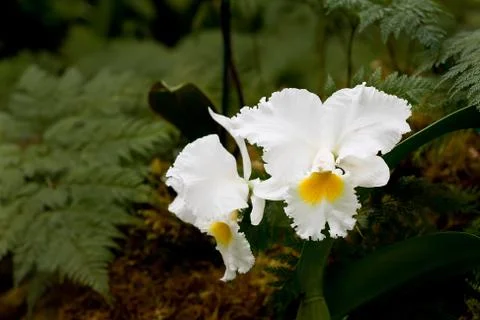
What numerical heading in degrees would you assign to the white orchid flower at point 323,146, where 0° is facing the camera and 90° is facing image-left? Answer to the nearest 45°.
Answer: approximately 0°
